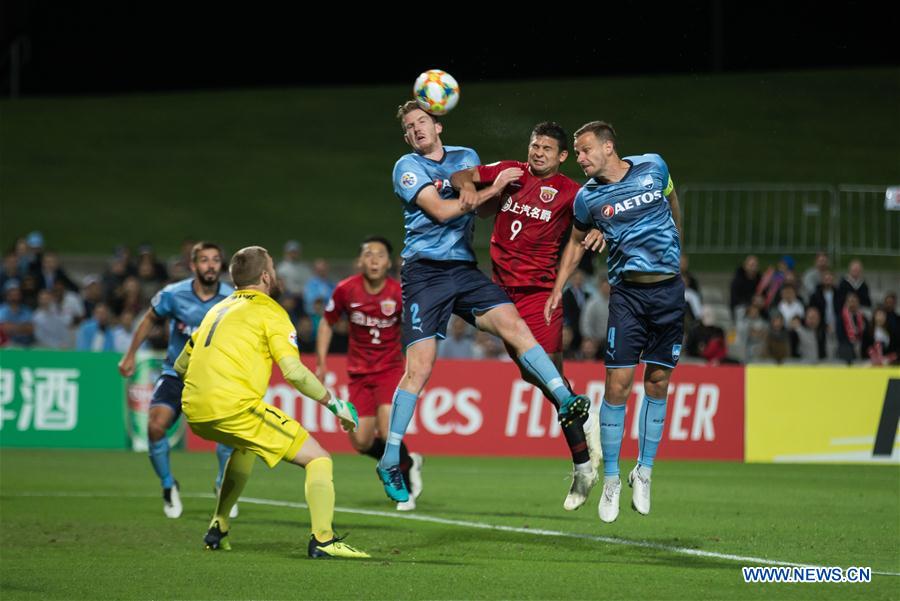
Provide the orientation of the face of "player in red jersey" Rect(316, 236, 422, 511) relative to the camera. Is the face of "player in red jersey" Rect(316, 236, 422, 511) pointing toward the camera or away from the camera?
toward the camera

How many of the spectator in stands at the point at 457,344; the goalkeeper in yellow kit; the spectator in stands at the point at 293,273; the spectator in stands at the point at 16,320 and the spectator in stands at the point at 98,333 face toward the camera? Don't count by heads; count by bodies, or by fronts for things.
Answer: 4

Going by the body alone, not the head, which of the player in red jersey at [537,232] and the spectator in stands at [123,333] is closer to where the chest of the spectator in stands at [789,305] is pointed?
the player in red jersey

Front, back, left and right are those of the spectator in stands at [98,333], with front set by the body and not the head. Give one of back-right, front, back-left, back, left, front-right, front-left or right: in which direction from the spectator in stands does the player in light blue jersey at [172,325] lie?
front

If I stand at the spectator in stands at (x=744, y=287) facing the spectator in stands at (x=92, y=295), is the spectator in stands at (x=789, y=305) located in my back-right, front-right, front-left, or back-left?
back-left

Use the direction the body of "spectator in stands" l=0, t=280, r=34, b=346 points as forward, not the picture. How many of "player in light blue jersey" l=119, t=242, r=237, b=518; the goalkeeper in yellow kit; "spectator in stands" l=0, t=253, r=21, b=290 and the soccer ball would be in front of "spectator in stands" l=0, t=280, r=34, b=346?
3

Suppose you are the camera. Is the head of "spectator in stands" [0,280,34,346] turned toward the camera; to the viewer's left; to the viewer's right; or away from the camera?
toward the camera

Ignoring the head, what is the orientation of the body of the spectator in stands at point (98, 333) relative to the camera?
toward the camera

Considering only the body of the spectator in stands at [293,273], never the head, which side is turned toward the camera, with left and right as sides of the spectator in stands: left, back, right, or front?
front

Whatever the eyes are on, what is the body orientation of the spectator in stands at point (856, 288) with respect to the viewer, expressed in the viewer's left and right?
facing the viewer

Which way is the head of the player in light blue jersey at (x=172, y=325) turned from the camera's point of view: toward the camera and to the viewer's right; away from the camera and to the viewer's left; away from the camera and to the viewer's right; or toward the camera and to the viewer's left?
toward the camera and to the viewer's right

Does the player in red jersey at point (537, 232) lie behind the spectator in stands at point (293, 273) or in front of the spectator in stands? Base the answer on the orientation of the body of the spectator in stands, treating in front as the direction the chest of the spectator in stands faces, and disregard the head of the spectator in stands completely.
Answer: in front

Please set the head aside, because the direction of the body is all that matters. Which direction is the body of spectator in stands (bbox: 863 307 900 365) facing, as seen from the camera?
toward the camera

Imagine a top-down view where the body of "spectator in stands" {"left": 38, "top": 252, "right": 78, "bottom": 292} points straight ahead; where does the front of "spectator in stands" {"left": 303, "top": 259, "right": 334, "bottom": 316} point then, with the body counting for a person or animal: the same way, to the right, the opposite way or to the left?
the same way

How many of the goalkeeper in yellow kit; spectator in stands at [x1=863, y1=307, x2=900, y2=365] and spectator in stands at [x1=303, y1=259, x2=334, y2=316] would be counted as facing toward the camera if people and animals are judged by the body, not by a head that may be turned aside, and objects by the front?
2

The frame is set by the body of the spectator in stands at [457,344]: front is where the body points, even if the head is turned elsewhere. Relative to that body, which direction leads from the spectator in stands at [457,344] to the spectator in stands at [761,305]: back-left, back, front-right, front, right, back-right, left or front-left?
left

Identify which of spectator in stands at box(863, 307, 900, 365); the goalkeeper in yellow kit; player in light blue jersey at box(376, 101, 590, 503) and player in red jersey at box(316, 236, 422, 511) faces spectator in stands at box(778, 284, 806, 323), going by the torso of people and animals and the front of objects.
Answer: the goalkeeper in yellow kit

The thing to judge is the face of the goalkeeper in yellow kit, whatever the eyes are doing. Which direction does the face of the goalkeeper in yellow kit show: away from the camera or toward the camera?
away from the camera

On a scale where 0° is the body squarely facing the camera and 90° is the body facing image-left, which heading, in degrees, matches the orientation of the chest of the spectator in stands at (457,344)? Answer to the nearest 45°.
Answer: approximately 0°

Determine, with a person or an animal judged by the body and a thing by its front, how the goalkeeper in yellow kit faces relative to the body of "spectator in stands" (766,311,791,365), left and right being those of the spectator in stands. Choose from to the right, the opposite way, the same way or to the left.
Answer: the opposite way

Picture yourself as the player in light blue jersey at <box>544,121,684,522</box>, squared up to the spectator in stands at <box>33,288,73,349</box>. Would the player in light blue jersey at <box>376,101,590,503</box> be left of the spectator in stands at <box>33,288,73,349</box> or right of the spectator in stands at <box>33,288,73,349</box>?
left
